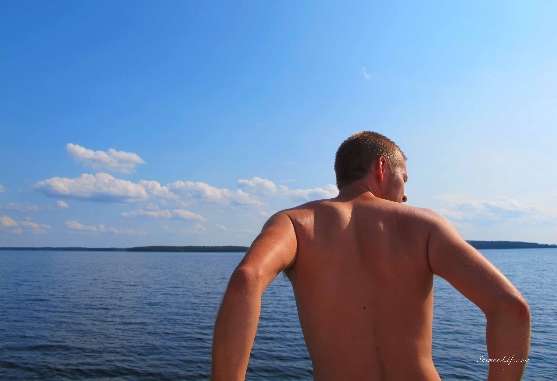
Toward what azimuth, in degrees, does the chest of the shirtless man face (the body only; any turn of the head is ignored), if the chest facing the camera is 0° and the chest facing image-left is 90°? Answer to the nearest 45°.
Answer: approximately 180°

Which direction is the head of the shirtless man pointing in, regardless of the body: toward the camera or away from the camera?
away from the camera
